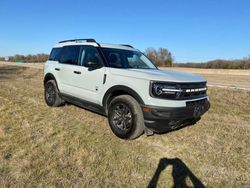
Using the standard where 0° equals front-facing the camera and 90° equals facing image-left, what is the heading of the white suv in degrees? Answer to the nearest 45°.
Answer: approximately 315°
